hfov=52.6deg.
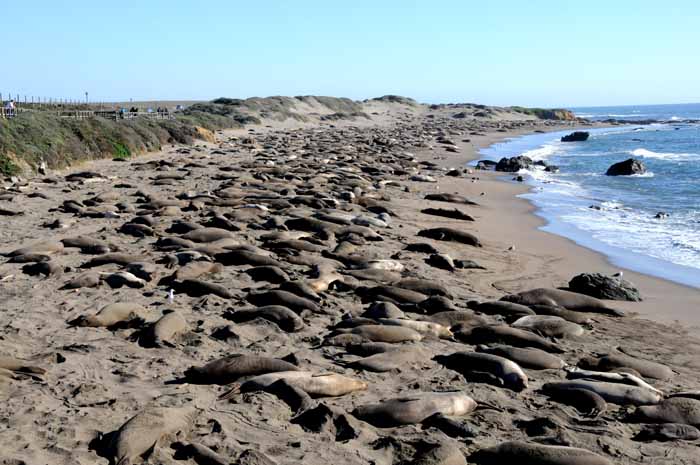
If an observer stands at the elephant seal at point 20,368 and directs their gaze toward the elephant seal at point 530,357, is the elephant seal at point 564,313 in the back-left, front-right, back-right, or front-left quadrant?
front-left

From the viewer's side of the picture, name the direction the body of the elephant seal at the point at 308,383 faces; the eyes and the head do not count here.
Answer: to the viewer's right

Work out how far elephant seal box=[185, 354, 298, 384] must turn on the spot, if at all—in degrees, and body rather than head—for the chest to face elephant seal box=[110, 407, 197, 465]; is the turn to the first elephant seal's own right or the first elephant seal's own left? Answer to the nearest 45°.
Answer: approximately 45° to the first elephant seal's own left

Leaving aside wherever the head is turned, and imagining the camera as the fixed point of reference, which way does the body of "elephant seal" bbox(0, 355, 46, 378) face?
to the viewer's left

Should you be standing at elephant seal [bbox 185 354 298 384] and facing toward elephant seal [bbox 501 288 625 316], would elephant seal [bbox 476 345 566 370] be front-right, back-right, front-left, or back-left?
front-right

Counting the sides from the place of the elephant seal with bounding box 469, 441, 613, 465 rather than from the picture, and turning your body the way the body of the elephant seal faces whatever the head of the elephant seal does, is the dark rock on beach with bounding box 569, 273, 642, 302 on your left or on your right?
on your right

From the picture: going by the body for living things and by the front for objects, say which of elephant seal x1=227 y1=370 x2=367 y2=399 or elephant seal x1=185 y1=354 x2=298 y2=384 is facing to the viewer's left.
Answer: elephant seal x1=185 y1=354 x2=298 y2=384

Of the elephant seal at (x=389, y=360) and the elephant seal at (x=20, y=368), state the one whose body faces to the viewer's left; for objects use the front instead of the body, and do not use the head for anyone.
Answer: the elephant seal at (x=20, y=368)

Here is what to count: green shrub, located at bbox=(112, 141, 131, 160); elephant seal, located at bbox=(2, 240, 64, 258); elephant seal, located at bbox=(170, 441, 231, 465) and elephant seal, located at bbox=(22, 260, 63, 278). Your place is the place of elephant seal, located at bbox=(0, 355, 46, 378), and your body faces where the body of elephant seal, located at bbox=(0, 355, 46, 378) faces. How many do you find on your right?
3

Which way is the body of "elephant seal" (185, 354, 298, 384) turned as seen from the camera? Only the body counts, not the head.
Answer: to the viewer's left
